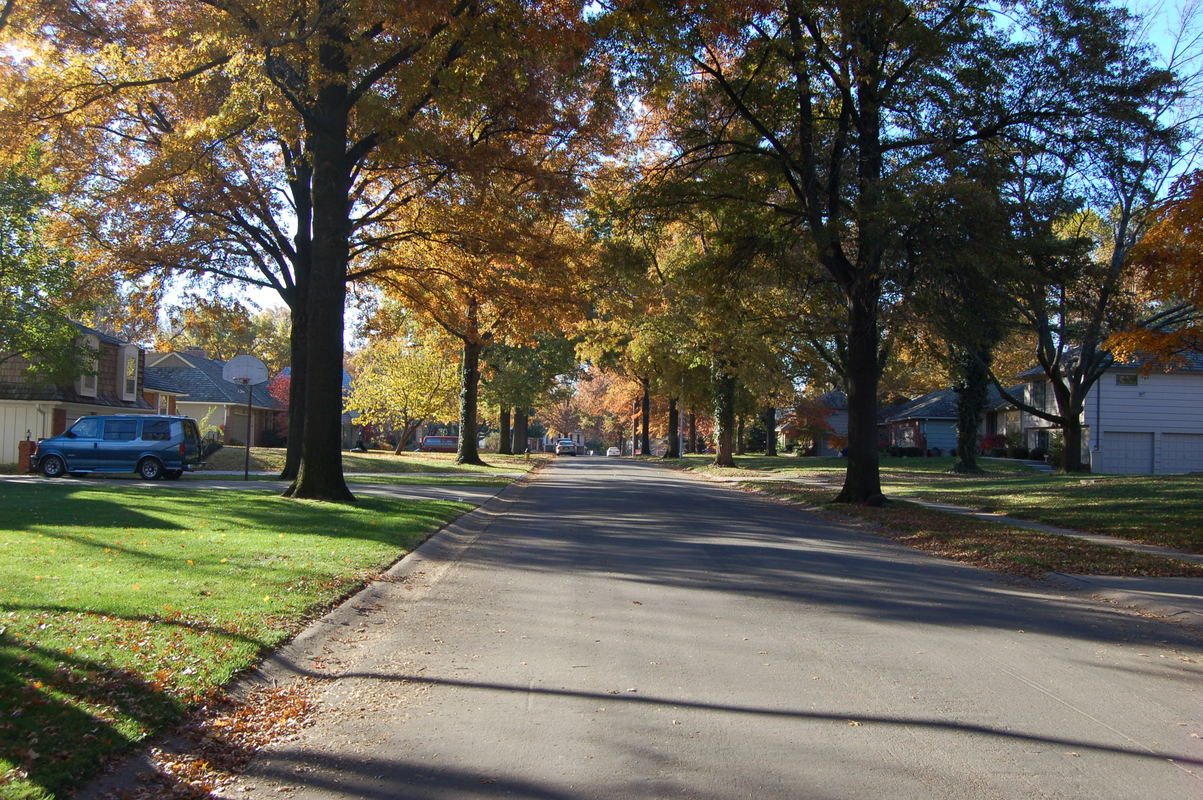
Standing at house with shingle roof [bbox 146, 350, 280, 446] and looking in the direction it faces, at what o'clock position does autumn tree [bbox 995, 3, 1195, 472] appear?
The autumn tree is roughly at 1 o'clock from the house with shingle roof.

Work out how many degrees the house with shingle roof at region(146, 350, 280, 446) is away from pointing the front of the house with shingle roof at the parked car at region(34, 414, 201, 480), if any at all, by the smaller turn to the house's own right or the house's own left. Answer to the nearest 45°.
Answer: approximately 45° to the house's own right

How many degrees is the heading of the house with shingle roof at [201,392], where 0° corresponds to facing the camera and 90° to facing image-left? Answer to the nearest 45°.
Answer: approximately 315°

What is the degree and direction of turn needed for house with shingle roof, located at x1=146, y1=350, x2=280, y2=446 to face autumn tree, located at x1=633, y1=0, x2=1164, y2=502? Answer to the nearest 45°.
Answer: approximately 45° to its right

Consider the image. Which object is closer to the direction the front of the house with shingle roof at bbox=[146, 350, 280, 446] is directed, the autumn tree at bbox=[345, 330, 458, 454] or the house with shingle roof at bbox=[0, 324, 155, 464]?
the autumn tree

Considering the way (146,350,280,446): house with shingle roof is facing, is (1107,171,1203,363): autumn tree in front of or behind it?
in front
